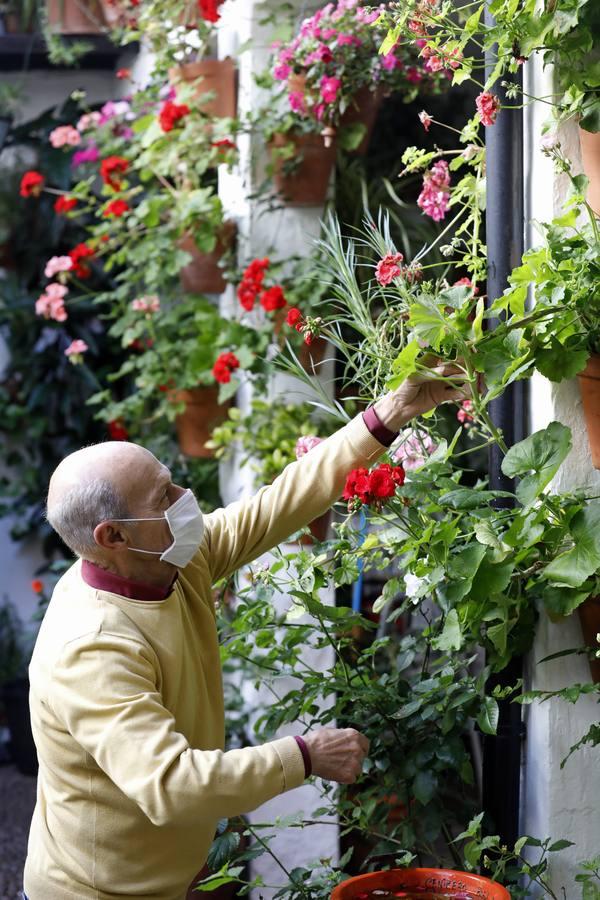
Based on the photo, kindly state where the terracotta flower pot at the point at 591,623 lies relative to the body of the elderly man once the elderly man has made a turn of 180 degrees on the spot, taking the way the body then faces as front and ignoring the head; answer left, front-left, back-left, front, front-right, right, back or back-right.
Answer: back

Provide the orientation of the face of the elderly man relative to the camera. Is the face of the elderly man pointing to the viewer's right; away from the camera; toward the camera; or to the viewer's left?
to the viewer's right

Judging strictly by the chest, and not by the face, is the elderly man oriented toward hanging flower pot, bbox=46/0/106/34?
no

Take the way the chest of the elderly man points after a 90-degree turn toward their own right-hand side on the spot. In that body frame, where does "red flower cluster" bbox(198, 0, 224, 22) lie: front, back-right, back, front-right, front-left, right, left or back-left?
back

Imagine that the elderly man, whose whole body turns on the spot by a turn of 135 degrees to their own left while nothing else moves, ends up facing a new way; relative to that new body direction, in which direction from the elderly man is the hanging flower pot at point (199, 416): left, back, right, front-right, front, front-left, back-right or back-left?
front-right

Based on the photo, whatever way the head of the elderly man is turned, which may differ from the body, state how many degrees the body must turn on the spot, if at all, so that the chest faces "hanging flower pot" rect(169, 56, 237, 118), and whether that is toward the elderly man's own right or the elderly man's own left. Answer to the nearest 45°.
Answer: approximately 90° to the elderly man's own left

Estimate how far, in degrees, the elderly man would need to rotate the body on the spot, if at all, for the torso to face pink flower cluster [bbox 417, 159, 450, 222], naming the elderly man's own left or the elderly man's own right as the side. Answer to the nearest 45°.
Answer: approximately 45° to the elderly man's own left

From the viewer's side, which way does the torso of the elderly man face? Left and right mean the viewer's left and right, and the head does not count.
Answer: facing to the right of the viewer

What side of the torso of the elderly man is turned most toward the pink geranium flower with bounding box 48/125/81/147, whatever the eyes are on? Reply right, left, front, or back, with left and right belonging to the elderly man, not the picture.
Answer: left

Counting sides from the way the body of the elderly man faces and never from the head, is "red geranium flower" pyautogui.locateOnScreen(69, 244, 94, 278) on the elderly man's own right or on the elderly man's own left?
on the elderly man's own left

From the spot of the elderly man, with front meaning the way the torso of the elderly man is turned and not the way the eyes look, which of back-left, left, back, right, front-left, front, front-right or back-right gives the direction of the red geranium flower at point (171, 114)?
left
